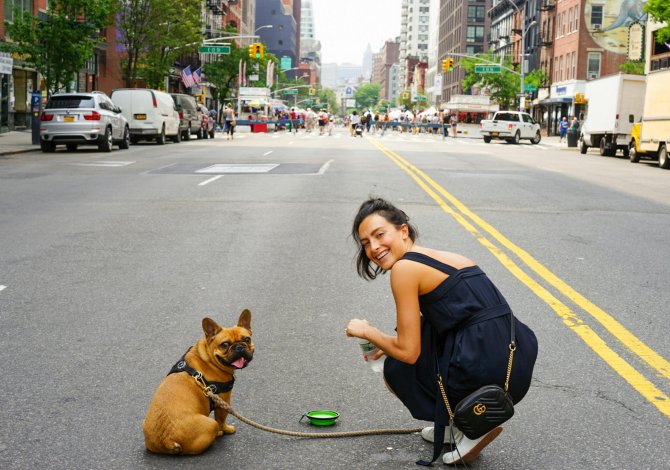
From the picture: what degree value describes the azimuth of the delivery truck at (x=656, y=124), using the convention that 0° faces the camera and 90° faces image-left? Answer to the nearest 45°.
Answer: approximately 135°

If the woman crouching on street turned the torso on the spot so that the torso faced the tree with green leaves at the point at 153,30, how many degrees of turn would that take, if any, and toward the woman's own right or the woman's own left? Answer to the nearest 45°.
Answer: approximately 90° to the woman's own right

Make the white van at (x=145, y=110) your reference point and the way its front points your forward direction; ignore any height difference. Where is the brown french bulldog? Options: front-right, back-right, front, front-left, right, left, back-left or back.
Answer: back-right

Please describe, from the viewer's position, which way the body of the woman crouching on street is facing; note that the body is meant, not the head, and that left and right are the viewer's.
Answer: facing to the left of the viewer

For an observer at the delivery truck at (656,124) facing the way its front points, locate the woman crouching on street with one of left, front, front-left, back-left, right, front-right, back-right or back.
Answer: back-left

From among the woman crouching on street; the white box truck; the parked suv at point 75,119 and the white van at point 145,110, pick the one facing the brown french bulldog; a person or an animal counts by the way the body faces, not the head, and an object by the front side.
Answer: the woman crouching on street

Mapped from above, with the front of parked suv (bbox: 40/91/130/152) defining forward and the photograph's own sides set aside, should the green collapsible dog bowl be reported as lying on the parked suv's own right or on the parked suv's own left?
on the parked suv's own right

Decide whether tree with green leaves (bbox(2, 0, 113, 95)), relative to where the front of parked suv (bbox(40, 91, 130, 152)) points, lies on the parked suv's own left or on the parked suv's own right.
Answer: on the parked suv's own left

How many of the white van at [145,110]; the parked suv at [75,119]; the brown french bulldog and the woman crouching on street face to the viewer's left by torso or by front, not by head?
1

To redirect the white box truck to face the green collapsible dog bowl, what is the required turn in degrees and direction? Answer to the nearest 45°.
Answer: approximately 135° to its left

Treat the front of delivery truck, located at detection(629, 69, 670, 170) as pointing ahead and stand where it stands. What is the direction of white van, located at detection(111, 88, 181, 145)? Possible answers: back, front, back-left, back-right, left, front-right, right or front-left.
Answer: front-left

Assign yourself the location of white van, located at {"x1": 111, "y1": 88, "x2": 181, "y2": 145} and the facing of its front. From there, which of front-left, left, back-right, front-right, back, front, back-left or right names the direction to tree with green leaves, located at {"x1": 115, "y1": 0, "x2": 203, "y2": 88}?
front-left

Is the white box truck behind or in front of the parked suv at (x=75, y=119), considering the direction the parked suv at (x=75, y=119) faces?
in front

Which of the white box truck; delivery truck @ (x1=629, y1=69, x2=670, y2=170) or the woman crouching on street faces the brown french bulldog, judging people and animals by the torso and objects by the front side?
the woman crouching on street

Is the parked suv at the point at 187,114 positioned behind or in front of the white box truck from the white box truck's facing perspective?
in front
